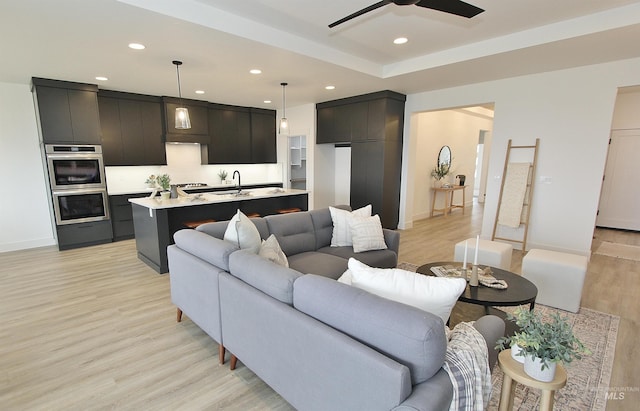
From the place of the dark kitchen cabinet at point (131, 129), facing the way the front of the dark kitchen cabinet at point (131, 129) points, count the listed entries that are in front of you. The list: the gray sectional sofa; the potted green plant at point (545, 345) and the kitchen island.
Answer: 3

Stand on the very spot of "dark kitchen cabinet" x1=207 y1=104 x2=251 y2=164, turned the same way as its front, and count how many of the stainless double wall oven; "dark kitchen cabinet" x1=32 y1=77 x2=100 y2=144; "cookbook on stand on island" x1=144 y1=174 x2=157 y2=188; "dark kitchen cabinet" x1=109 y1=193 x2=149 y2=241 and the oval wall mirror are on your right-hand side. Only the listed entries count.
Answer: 4

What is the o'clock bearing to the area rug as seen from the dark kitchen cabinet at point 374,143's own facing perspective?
The area rug is roughly at 10 o'clock from the dark kitchen cabinet.

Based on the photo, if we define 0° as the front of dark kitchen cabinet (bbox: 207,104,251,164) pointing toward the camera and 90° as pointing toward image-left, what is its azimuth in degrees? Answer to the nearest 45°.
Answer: approximately 315°

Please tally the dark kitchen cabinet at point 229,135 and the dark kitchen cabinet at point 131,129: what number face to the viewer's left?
0

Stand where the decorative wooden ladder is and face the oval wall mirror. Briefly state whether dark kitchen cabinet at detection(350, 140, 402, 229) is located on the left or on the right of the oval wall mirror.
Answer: left

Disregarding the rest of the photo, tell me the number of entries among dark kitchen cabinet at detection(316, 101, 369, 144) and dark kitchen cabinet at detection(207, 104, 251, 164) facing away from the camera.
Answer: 0

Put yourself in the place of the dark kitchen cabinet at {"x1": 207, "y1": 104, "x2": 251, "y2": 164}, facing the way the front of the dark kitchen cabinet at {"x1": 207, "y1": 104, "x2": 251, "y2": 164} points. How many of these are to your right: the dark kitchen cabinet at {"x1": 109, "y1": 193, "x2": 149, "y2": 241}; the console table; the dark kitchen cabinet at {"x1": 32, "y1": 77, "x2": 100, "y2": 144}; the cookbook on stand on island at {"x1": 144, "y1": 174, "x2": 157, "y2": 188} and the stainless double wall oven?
4

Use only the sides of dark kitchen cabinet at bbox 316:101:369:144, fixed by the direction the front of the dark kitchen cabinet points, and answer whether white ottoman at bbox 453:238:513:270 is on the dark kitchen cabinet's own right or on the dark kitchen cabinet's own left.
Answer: on the dark kitchen cabinet's own left

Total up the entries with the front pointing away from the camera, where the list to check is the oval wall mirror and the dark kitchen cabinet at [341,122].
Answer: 0

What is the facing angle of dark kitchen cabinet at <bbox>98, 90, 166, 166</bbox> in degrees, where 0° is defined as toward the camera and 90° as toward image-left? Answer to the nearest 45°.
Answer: approximately 0°
